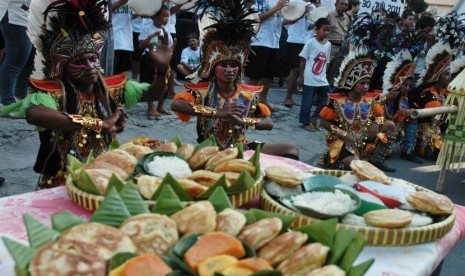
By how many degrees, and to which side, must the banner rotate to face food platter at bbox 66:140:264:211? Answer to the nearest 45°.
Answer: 0° — it already faces it

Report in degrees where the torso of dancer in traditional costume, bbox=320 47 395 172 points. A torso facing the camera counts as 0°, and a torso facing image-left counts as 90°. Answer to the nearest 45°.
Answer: approximately 0°

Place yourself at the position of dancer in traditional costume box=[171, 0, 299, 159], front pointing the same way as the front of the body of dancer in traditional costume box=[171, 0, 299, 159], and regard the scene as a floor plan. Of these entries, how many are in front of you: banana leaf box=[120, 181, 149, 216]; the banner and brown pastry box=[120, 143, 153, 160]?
2

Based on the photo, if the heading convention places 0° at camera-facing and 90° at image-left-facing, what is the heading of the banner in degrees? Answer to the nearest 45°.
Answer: approximately 0°

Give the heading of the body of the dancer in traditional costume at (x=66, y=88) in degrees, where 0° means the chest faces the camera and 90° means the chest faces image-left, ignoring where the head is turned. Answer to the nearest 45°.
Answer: approximately 315°

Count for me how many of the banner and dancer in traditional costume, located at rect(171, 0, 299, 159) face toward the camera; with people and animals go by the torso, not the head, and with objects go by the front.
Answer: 2

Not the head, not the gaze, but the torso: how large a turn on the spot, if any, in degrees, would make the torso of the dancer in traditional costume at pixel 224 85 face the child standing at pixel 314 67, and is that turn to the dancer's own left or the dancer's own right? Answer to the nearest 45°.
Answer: approximately 180°

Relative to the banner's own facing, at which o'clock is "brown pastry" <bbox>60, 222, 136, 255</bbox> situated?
The brown pastry is roughly at 12 o'clock from the banner.

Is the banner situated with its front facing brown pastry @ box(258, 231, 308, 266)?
yes

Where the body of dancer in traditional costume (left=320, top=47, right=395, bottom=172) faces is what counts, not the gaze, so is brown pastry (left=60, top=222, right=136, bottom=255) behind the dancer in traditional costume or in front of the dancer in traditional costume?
in front

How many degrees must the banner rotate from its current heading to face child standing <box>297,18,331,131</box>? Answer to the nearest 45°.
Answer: approximately 45° to its right

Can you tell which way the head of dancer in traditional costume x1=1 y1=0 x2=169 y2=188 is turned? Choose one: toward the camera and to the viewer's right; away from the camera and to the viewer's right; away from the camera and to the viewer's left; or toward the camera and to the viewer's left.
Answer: toward the camera and to the viewer's right

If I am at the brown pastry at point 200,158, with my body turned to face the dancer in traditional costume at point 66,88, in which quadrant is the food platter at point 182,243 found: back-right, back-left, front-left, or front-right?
back-left
